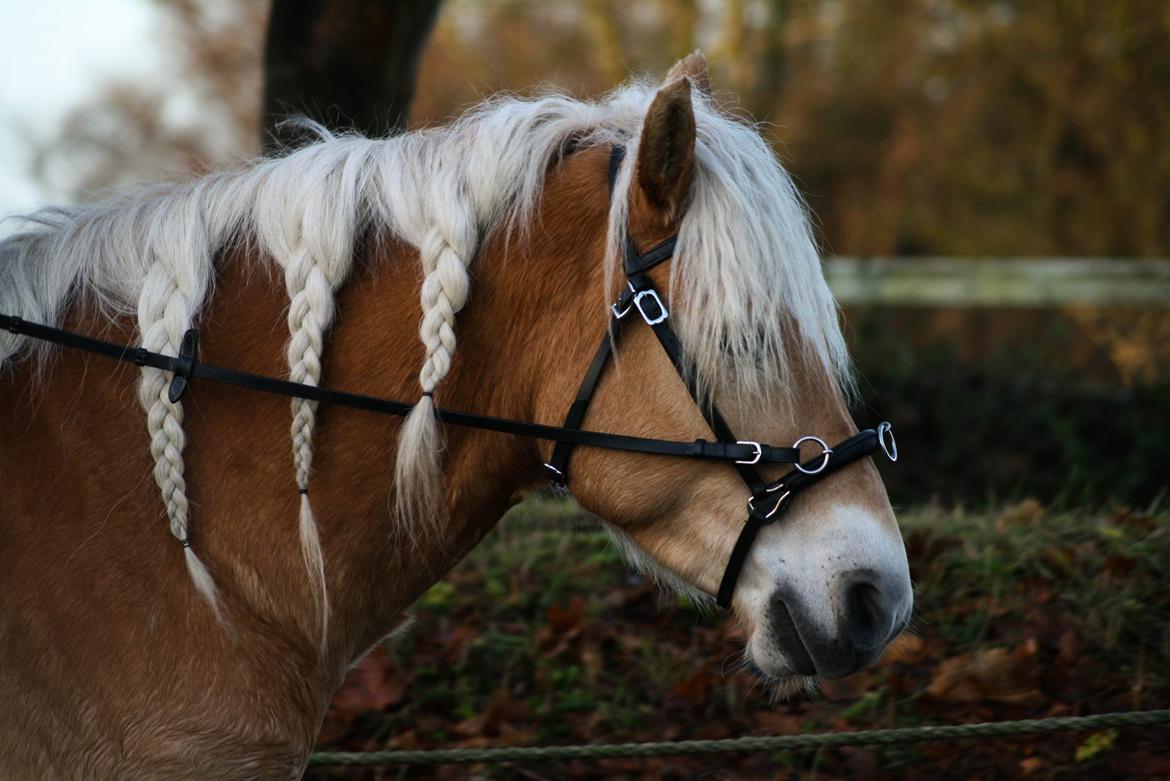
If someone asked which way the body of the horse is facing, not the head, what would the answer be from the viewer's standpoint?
to the viewer's right

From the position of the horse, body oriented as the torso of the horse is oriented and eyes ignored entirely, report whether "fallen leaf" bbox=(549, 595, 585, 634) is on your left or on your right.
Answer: on your left

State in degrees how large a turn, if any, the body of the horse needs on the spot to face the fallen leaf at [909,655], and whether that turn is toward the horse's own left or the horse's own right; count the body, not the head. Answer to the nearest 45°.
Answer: approximately 45° to the horse's own left

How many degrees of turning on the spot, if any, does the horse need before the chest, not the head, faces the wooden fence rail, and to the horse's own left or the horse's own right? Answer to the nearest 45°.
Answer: approximately 45° to the horse's own left

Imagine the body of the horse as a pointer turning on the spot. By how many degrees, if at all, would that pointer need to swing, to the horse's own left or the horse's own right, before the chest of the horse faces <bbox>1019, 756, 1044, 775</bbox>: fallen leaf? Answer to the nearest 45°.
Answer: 0° — it already faces it
